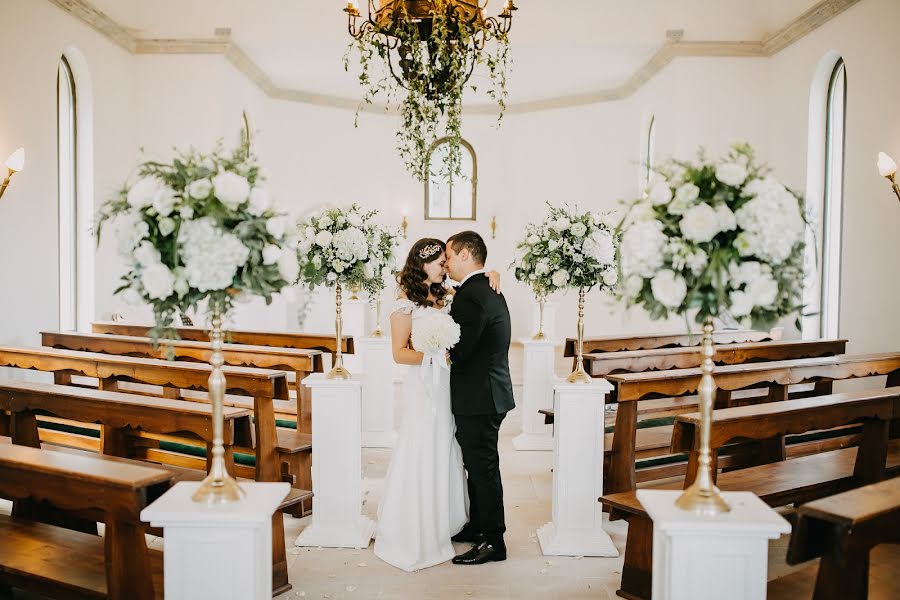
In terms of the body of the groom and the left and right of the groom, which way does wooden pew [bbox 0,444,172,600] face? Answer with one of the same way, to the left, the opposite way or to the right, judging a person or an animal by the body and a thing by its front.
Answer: to the right

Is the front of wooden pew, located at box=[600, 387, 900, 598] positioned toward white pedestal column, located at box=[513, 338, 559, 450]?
yes

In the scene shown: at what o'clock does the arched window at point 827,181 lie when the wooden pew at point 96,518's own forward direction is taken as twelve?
The arched window is roughly at 1 o'clock from the wooden pew.

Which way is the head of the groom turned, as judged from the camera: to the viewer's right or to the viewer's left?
to the viewer's left

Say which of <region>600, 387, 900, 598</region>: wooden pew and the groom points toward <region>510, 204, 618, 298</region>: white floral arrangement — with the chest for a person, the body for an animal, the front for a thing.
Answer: the wooden pew

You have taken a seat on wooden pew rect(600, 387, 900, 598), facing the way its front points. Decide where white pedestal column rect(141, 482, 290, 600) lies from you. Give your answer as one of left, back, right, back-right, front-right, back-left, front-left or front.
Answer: left

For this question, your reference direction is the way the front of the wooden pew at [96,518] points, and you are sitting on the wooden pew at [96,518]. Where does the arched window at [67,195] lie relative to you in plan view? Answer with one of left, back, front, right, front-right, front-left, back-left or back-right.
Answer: front-left

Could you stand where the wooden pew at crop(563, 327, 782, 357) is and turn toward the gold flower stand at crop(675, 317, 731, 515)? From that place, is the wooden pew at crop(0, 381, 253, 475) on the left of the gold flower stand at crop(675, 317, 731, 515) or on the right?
right

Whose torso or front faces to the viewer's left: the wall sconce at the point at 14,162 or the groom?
the groom

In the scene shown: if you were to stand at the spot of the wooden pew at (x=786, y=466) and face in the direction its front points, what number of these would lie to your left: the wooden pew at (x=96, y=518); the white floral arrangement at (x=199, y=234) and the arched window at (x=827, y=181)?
2

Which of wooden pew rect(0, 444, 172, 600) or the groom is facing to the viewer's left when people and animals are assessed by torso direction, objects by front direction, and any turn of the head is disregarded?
the groom

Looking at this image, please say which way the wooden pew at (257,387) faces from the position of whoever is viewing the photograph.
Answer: facing away from the viewer and to the right of the viewer

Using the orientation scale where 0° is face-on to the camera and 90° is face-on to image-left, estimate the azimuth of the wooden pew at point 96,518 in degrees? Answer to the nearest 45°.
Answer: approximately 225°
